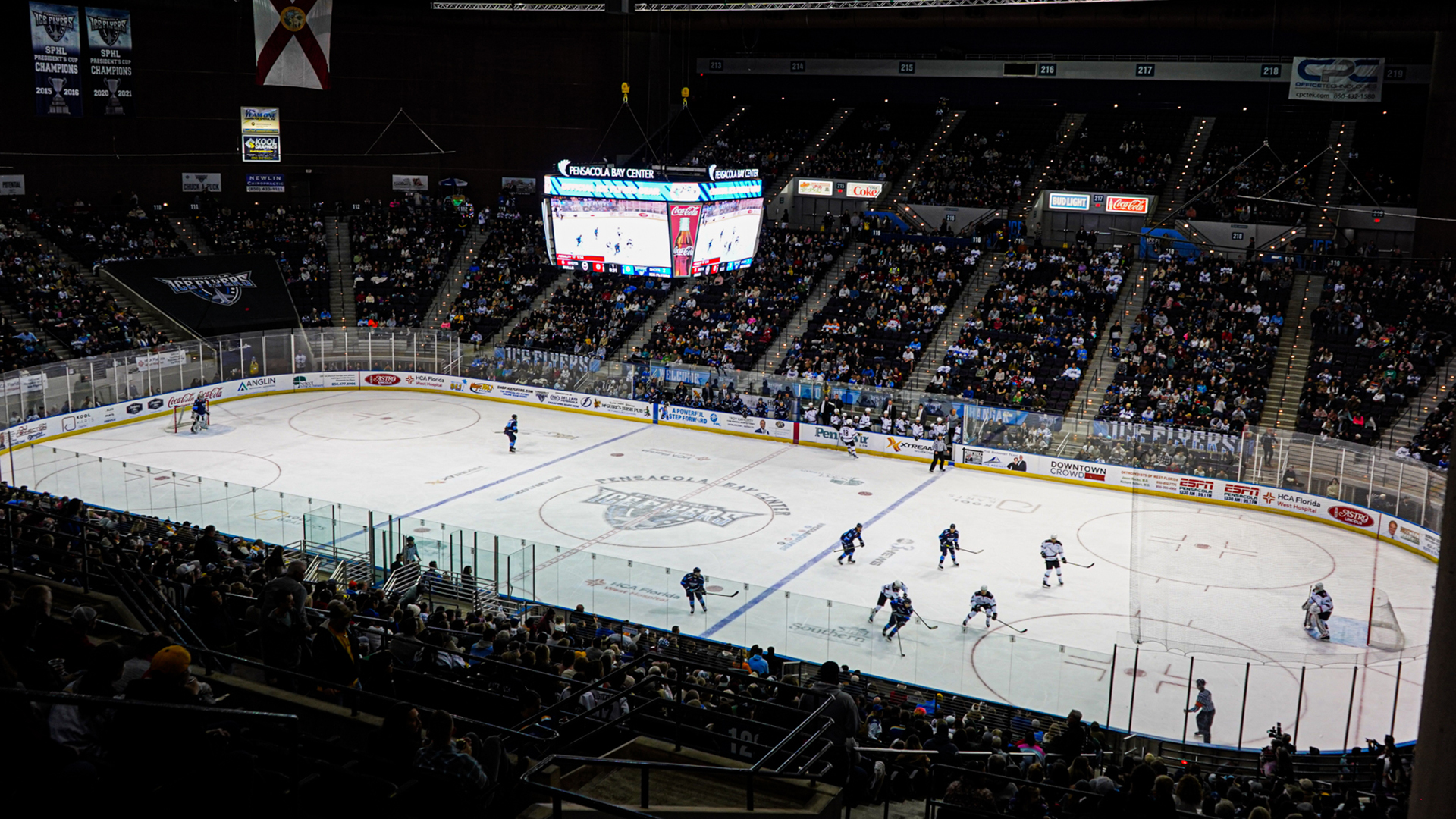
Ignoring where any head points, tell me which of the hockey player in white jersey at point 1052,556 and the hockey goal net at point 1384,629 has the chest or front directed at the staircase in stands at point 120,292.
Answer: the hockey goal net

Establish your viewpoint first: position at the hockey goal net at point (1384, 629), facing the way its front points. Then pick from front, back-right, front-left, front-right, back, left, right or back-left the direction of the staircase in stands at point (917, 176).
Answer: front-right

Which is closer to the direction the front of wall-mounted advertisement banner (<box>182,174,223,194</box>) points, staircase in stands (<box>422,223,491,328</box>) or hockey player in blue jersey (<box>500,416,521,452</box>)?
the hockey player in blue jersey

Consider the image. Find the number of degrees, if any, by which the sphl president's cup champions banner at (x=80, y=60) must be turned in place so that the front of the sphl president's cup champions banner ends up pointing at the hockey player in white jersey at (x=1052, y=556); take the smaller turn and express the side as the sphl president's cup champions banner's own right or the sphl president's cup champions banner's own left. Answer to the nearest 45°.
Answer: approximately 45° to the sphl president's cup champions banner's own left

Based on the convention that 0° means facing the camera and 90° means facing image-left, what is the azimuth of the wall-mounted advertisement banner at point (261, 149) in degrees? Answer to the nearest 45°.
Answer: approximately 0°

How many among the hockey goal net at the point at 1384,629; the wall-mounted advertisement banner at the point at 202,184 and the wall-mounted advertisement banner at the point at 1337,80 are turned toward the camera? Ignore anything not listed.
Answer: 2

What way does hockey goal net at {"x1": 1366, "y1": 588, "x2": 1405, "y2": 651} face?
to the viewer's left

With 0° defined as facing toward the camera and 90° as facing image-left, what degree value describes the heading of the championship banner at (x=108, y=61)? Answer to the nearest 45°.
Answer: approximately 0°

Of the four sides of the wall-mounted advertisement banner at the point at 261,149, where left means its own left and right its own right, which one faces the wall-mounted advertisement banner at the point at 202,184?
right
